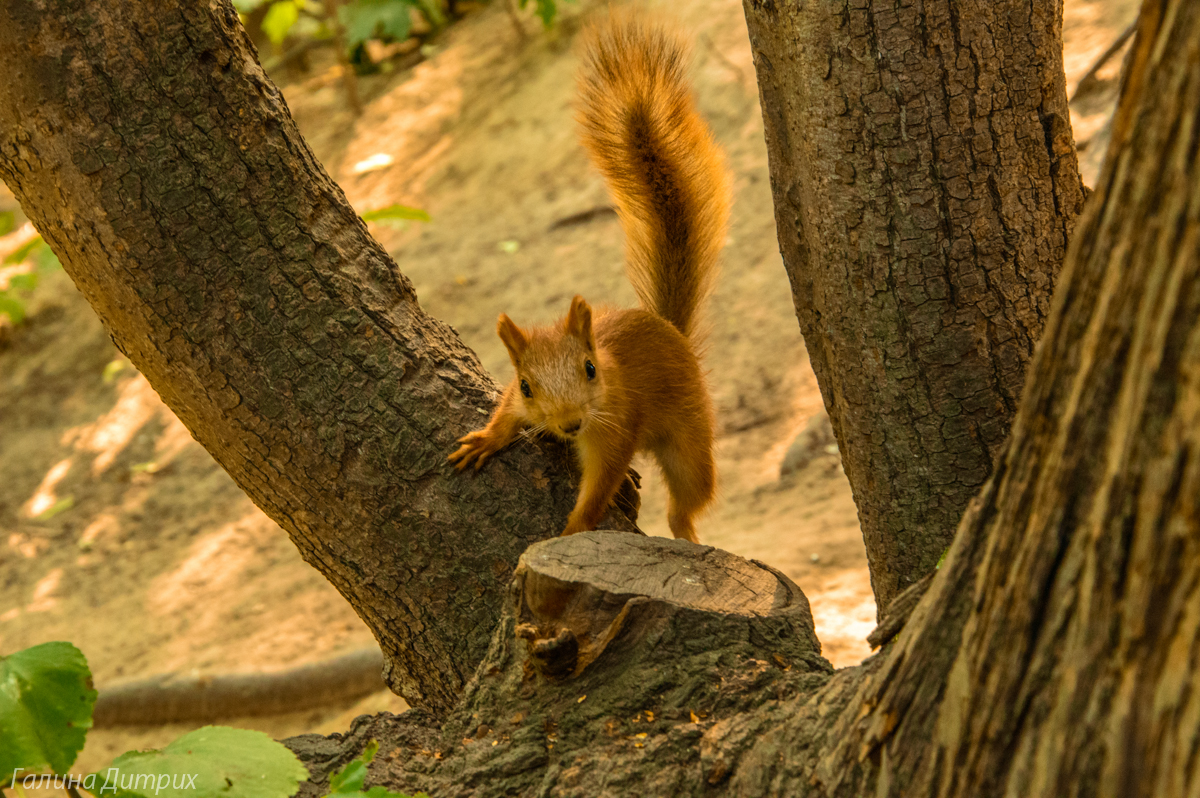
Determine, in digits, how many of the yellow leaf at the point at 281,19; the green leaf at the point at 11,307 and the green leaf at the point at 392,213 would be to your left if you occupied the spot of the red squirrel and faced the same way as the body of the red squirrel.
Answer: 0

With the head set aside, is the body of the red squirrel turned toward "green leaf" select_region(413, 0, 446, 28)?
no

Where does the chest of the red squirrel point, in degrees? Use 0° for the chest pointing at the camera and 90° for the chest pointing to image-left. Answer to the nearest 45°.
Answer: approximately 45°

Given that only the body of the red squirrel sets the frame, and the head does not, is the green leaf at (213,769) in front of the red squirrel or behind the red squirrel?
in front

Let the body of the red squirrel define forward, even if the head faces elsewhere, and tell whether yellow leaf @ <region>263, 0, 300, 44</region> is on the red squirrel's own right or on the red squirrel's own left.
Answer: on the red squirrel's own right

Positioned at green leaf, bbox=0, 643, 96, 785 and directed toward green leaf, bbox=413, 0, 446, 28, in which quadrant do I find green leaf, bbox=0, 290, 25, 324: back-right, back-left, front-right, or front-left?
front-left

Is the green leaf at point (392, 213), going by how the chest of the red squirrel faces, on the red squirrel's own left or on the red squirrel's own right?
on the red squirrel's own right

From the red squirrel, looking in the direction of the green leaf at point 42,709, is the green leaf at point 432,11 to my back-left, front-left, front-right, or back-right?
back-right

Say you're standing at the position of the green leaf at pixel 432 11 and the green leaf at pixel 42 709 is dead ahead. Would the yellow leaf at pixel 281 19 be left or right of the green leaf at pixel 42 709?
right

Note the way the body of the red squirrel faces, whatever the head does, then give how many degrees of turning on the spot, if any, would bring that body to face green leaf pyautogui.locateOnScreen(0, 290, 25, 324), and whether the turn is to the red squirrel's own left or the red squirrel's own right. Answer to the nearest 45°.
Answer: approximately 90° to the red squirrel's own right
